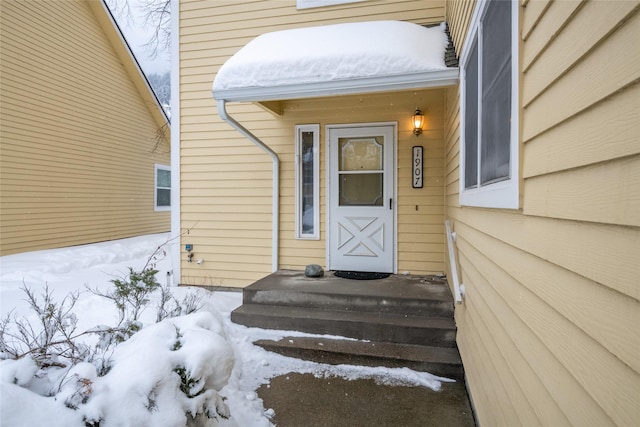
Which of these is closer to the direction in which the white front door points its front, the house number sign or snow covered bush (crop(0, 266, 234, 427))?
the snow covered bush

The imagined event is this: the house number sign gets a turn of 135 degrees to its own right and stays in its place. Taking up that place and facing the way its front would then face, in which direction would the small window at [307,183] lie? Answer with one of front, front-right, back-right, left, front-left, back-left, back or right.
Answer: front-left

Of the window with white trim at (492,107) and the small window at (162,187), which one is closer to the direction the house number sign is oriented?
the window with white trim

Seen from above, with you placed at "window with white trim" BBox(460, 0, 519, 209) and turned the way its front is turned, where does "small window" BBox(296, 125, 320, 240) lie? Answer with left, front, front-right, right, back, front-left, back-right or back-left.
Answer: right

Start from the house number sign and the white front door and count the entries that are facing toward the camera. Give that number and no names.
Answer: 2

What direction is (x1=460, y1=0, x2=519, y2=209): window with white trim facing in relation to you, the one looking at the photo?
facing the viewer and to the left of the viewer

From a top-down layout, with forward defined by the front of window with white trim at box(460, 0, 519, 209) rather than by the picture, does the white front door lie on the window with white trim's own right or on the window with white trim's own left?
on the window with white trim's own right

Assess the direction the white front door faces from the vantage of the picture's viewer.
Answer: facing the viewer

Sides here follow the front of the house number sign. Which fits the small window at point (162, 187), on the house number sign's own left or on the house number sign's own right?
on the house number sign's own right

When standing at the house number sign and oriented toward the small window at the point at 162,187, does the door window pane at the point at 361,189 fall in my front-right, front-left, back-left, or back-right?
front-left

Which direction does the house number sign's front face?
toward the camera

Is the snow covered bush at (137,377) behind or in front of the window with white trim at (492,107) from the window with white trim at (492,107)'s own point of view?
in front

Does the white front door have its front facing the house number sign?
no

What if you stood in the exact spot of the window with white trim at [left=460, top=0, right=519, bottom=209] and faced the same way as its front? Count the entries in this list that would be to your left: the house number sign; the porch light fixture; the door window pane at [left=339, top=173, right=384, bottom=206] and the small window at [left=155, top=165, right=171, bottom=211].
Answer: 0
